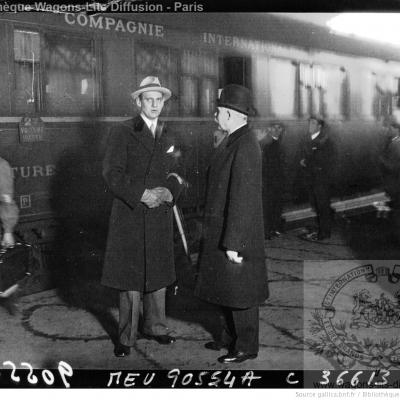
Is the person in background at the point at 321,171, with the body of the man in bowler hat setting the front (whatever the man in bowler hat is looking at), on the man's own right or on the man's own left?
on the man's own right

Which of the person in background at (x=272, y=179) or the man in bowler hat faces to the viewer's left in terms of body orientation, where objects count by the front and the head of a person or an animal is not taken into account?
the man in bowler hat

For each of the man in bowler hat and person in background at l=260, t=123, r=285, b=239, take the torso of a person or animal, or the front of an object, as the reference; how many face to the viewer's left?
1

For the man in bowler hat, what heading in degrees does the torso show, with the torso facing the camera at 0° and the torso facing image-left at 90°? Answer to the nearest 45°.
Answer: approximately 90°

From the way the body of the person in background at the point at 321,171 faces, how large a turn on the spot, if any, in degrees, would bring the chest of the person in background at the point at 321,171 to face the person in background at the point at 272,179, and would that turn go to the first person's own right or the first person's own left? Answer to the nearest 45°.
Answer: approximately 45° to the first person's own right

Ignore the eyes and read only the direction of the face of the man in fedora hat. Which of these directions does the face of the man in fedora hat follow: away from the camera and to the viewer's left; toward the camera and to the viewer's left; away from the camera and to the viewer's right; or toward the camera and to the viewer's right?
toward the camera and to the viewer's right

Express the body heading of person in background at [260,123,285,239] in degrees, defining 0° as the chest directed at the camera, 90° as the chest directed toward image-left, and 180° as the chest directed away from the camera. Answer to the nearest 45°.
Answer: approximately 315°

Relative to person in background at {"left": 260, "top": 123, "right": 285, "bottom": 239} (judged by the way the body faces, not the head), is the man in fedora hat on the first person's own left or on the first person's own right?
on the first person's own right
